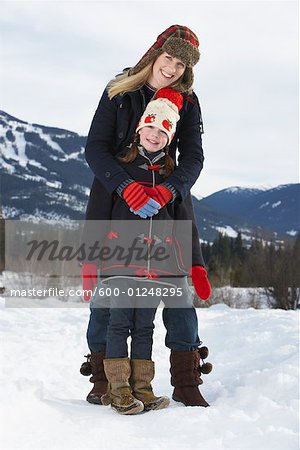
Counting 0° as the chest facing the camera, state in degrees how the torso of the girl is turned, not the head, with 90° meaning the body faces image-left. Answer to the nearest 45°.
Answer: approximately 0°

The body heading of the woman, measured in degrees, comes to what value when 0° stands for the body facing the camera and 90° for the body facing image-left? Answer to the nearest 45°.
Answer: approximately 0°
